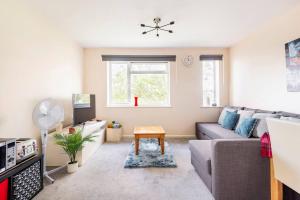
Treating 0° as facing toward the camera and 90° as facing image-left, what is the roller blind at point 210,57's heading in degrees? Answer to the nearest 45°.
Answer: approximately 0°

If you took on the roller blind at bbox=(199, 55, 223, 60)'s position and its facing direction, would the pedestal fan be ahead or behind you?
ahead

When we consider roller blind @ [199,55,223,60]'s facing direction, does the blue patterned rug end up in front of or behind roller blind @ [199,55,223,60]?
in front

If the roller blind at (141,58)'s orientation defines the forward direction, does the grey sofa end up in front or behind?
in front

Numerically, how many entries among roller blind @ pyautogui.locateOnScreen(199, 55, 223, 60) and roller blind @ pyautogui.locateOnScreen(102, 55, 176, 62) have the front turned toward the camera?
2

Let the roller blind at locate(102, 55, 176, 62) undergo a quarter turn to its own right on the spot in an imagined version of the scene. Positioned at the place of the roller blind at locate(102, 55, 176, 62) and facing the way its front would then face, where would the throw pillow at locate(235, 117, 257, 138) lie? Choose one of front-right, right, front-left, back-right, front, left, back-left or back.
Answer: back-left

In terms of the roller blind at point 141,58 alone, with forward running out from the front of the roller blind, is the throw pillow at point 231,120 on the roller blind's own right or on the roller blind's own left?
on the roller blind's own left

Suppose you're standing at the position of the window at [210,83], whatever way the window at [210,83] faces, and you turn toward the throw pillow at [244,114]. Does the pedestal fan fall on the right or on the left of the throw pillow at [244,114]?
right

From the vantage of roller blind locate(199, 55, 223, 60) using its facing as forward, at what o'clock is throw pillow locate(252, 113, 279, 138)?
The throw pillow is roughly at 11 o'clock from the roller blind.

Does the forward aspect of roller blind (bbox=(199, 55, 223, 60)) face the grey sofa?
yes

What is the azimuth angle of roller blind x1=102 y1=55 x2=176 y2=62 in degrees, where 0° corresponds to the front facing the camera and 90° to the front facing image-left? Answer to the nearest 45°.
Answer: approximately 0°
